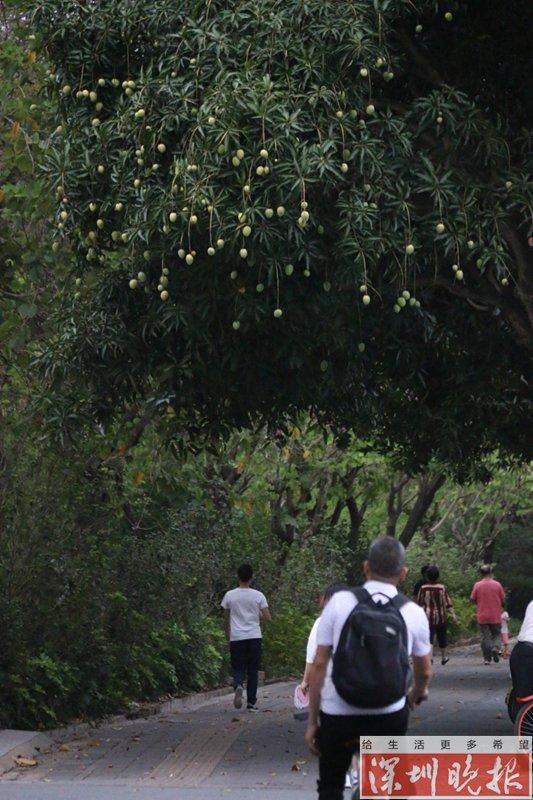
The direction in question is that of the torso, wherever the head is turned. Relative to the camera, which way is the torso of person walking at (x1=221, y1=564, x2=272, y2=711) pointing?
away from the camera

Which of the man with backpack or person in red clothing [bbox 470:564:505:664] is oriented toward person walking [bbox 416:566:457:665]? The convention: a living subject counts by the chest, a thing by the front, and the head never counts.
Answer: the man with backpack

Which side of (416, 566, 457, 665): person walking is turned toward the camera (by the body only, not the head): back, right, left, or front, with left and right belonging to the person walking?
back

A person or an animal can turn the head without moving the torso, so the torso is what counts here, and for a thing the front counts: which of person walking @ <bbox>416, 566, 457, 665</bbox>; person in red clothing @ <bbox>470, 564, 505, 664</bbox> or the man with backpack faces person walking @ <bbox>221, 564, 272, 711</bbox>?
the man with backpack

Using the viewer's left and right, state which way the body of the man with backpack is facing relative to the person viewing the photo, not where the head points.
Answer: facing away from the viewer

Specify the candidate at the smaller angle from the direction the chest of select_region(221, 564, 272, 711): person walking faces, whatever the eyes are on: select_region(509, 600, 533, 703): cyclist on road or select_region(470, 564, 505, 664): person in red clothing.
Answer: the person in red clothing

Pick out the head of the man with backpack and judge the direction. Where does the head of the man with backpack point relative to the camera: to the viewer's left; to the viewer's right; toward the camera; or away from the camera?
away from the camera

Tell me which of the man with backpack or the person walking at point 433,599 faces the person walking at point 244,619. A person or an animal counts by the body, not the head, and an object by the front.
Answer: the man with backpack
